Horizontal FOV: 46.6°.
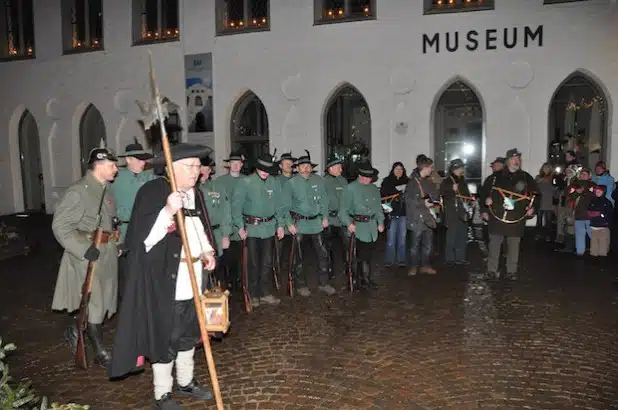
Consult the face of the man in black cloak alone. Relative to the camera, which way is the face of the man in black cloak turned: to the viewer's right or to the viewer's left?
to the viewer's right

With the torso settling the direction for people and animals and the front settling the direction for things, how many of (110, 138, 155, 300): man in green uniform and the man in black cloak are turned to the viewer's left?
0

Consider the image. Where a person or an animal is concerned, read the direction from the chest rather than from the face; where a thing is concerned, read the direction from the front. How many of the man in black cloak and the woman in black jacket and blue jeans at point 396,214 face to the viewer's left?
0

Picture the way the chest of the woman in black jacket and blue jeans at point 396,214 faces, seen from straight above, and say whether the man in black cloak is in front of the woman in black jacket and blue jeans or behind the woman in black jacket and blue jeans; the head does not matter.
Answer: in front

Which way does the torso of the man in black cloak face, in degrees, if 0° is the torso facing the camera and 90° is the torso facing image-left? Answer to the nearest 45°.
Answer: approximately 315°

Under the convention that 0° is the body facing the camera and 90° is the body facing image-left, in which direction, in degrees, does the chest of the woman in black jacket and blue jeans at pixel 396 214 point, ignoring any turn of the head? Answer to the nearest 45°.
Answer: approximately 0°

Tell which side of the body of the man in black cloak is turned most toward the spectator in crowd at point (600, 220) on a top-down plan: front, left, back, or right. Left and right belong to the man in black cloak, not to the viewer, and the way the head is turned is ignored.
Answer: left

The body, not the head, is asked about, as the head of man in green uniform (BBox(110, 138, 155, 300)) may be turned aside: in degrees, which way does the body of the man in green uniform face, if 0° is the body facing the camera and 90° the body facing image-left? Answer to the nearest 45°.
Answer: approximately 315°
